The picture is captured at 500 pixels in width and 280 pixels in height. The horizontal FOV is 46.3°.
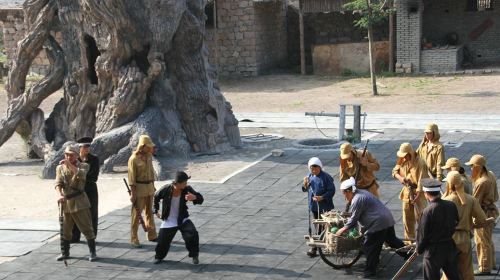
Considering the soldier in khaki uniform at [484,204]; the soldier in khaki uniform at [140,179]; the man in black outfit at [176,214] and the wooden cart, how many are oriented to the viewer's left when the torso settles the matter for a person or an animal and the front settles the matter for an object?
2

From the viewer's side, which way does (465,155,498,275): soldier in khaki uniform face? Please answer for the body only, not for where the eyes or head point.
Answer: to the viewer's left

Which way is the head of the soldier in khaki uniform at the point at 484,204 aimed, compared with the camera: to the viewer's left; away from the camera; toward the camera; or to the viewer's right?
to the viewer's left

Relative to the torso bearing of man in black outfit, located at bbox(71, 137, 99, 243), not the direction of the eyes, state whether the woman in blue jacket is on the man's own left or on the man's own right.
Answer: on the man's own left

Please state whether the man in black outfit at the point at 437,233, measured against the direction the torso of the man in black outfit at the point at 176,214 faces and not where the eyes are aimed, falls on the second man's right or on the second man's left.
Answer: on the second man's left

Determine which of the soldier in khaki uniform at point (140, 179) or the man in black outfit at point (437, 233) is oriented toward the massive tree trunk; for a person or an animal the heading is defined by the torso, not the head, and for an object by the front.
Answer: the man in black outfit

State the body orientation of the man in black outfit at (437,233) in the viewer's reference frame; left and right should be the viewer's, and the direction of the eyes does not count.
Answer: facing away from the viewer and to the left of the viewer

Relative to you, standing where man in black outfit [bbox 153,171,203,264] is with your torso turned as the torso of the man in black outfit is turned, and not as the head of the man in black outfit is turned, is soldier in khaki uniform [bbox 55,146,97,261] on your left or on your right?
on your right

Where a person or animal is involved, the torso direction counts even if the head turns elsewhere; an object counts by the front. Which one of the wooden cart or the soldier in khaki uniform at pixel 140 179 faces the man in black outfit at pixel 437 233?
the soldier in khaki uniform
